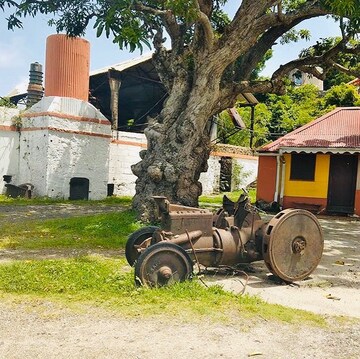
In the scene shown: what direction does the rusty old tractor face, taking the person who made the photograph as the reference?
facing the viewer and to the left of the viewer

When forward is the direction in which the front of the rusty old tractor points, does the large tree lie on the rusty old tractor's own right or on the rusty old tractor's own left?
on the rusty old tractor's own right

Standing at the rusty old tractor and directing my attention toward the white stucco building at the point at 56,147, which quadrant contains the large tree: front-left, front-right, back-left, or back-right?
front-right

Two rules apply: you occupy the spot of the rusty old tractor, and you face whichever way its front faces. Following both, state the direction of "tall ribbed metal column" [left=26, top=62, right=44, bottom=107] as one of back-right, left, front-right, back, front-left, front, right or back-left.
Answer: right

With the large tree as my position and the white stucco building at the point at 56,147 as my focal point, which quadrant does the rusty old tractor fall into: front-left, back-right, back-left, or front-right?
back-left

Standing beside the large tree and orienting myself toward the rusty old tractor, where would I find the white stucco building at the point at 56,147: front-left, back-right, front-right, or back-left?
back-right

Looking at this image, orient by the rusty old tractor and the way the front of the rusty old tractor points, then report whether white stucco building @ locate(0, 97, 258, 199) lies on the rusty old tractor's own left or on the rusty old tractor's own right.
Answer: on the rusty old tractor's own right
